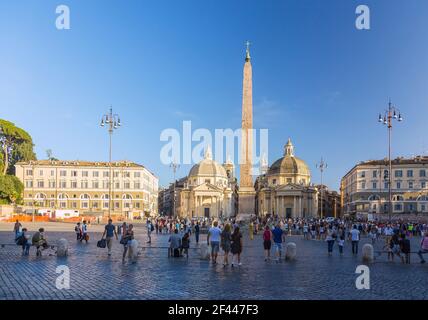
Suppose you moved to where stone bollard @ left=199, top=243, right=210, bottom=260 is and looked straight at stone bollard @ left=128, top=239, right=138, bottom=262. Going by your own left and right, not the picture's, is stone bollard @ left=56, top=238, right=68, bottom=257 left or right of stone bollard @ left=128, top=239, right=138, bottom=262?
right

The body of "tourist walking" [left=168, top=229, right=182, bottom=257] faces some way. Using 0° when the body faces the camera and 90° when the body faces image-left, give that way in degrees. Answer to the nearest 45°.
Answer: approximately 180°

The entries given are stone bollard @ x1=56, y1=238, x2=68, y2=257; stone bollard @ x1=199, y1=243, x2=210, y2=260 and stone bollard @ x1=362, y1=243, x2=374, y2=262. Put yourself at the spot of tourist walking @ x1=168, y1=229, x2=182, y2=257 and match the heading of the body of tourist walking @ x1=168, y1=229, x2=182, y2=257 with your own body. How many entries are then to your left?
1

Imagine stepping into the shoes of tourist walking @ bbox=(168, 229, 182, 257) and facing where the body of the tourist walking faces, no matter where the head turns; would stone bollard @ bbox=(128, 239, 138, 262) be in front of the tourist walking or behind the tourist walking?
behind

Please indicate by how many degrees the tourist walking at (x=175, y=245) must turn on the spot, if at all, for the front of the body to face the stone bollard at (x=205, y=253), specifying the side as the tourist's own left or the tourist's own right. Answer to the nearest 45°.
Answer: approximately 135° to the tourist's own right

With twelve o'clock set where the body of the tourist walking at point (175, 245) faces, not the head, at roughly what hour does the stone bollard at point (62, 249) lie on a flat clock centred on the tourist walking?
The stone bollard is roughly at 9 o'clock from the tourist walking.

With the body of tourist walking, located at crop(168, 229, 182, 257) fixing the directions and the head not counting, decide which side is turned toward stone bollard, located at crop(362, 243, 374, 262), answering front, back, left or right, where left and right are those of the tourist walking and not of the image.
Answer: right
